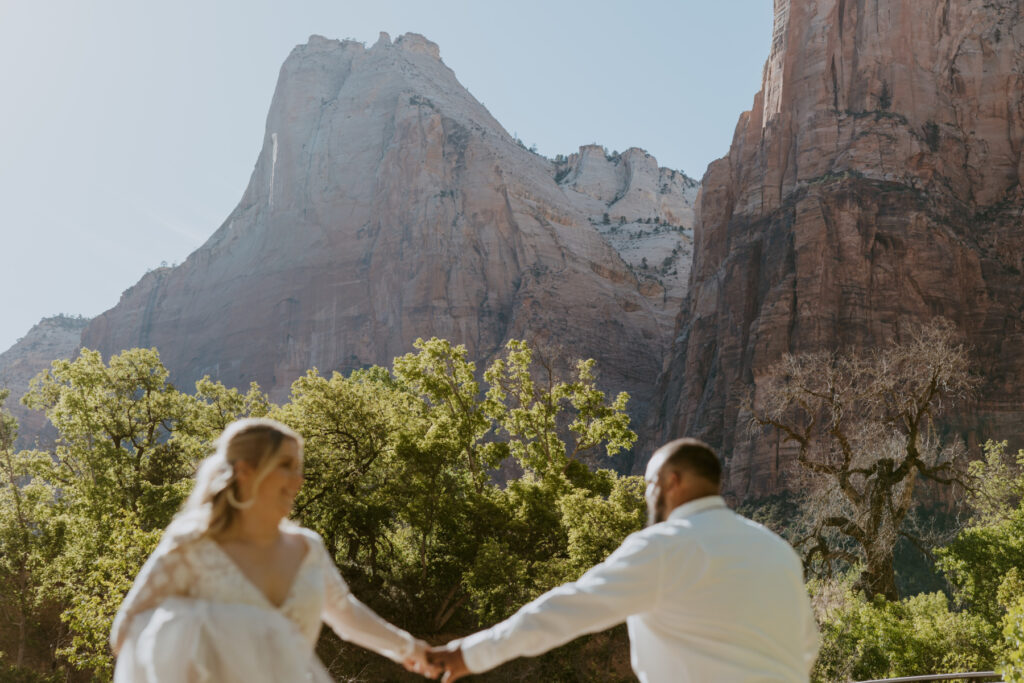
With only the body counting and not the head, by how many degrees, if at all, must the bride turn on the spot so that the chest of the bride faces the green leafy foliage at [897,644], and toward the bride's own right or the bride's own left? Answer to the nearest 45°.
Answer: approximately 90° to the bride's own left

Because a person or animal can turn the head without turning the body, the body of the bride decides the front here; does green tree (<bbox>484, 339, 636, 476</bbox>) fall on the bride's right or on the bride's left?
on the bride's left

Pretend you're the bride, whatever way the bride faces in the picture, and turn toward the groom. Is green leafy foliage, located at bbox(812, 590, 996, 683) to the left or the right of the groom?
left

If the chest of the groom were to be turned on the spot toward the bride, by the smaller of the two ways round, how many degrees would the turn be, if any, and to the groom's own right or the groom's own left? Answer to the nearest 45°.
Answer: approximately 45° to the groom's own left

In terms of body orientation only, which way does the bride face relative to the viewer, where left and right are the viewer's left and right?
facing the viewer and to the right of the viewer

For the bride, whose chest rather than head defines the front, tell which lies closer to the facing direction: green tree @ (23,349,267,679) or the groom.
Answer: the groom

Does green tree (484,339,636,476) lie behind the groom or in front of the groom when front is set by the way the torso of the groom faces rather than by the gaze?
in front

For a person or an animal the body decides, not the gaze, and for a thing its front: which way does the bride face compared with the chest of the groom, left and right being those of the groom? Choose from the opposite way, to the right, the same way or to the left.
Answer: the opposite way

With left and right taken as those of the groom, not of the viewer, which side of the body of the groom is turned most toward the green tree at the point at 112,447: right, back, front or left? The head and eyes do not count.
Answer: front

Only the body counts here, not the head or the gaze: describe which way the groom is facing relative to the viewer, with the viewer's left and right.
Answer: facing away from the viewer and to the left of the viewer

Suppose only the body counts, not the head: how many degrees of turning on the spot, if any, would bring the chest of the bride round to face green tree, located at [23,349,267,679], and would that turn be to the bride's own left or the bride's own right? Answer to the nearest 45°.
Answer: approximately 135° to the bride's own left

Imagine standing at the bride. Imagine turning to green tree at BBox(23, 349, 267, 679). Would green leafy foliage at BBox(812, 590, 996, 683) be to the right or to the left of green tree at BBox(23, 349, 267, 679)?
right
